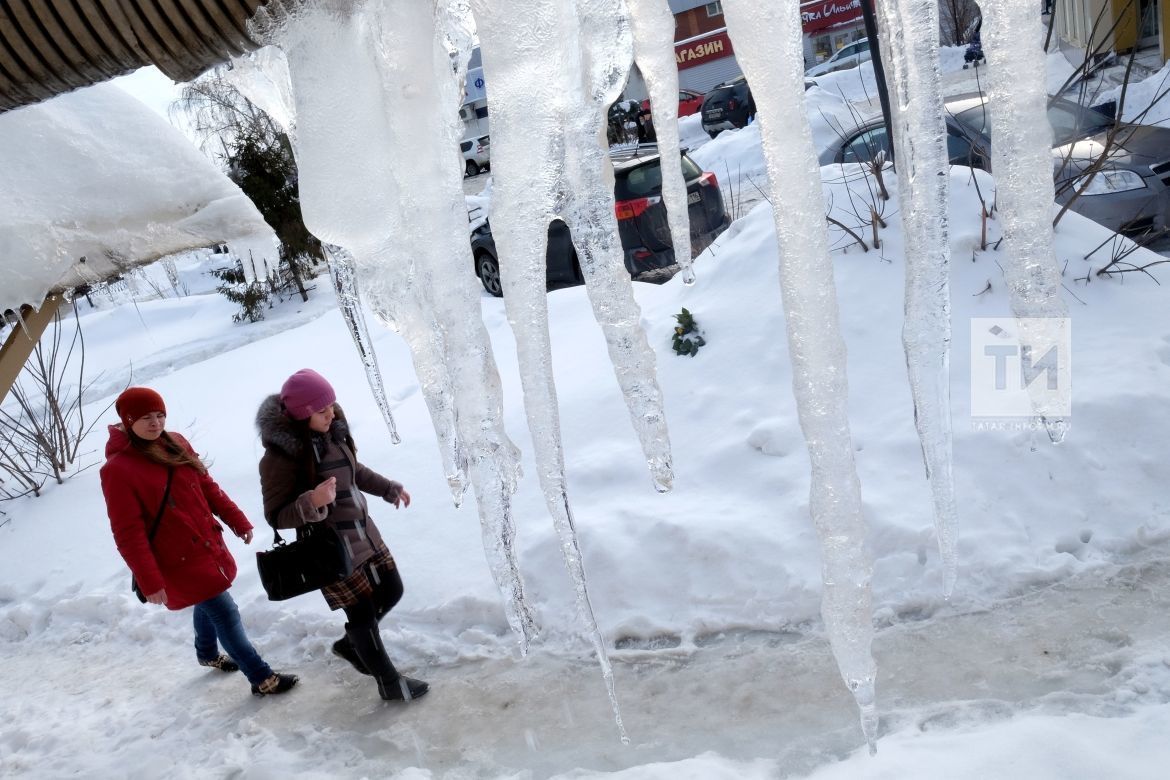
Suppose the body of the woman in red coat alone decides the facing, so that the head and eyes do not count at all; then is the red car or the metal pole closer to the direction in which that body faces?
the metal pole

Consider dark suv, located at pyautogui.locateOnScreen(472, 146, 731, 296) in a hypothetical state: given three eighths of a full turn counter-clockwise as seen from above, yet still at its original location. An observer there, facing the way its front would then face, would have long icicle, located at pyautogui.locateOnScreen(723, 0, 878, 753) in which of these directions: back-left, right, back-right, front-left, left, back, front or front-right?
front

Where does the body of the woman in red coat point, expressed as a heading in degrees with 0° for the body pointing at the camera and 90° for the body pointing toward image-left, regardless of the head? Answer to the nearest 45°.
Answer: approximately 315°

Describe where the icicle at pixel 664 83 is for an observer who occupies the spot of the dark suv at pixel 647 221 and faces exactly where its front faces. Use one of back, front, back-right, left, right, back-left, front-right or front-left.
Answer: back-left

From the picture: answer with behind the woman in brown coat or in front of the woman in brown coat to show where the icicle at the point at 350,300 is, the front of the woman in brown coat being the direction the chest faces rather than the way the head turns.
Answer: in front

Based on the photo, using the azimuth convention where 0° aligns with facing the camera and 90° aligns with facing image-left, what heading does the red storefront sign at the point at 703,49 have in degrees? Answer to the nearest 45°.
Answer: approximately 0°

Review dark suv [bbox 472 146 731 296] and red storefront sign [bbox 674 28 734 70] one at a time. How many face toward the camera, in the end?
1

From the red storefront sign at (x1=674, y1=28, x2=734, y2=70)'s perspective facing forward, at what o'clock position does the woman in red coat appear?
The woman in red coat is roughly at 12 o'clock from the red storefront sign.

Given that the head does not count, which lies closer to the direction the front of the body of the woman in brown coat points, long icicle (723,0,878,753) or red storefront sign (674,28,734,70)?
the long icicle

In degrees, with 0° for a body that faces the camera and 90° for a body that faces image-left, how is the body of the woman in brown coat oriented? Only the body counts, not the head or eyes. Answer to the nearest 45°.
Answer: approximately 315°

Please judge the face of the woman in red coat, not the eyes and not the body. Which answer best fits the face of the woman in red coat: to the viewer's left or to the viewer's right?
to the viewer's right

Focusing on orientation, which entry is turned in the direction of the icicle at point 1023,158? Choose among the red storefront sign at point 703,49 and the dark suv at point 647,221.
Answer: the red storefront sign

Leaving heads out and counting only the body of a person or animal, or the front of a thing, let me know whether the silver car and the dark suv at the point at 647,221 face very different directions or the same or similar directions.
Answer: very different directions

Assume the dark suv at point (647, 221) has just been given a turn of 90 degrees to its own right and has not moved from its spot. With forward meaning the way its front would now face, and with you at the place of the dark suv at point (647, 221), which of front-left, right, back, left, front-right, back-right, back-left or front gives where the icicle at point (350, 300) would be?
back-right

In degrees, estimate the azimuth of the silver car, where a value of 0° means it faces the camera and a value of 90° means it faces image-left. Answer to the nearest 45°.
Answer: approximately 315°
